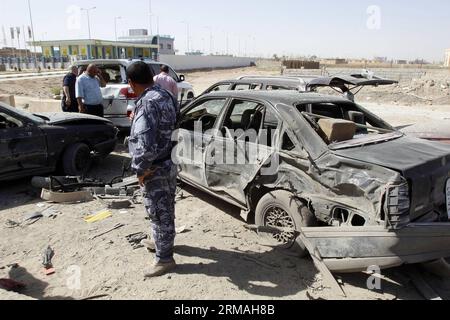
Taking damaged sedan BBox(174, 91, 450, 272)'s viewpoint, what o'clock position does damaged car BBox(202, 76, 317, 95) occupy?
The damaged car is roughly at 1 o'clock from the damaged sedan.

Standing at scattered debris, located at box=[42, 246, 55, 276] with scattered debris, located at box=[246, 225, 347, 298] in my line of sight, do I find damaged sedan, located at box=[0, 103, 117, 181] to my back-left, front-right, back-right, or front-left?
back-left

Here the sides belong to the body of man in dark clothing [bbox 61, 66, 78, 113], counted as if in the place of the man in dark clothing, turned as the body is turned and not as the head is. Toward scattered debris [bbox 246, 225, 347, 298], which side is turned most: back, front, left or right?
right

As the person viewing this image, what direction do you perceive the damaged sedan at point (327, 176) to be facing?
facing away from the viewer and to the left of the viewer

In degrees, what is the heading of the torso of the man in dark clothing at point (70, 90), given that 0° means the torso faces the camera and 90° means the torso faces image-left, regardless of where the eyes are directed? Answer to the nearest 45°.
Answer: approximately 270°
